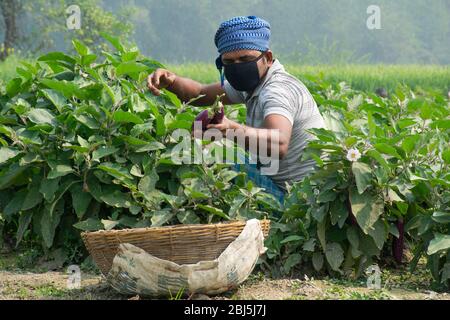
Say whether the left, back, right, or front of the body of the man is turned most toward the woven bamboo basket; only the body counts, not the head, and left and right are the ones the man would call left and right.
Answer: front

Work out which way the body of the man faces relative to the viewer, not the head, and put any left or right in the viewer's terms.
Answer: facing the viewer and to the left of the viewer

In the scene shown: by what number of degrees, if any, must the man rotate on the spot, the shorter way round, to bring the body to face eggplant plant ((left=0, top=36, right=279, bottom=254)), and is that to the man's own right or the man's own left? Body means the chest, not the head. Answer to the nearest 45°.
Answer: approximately 45° to the man's own right

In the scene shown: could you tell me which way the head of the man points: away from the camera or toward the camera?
toward the camera
